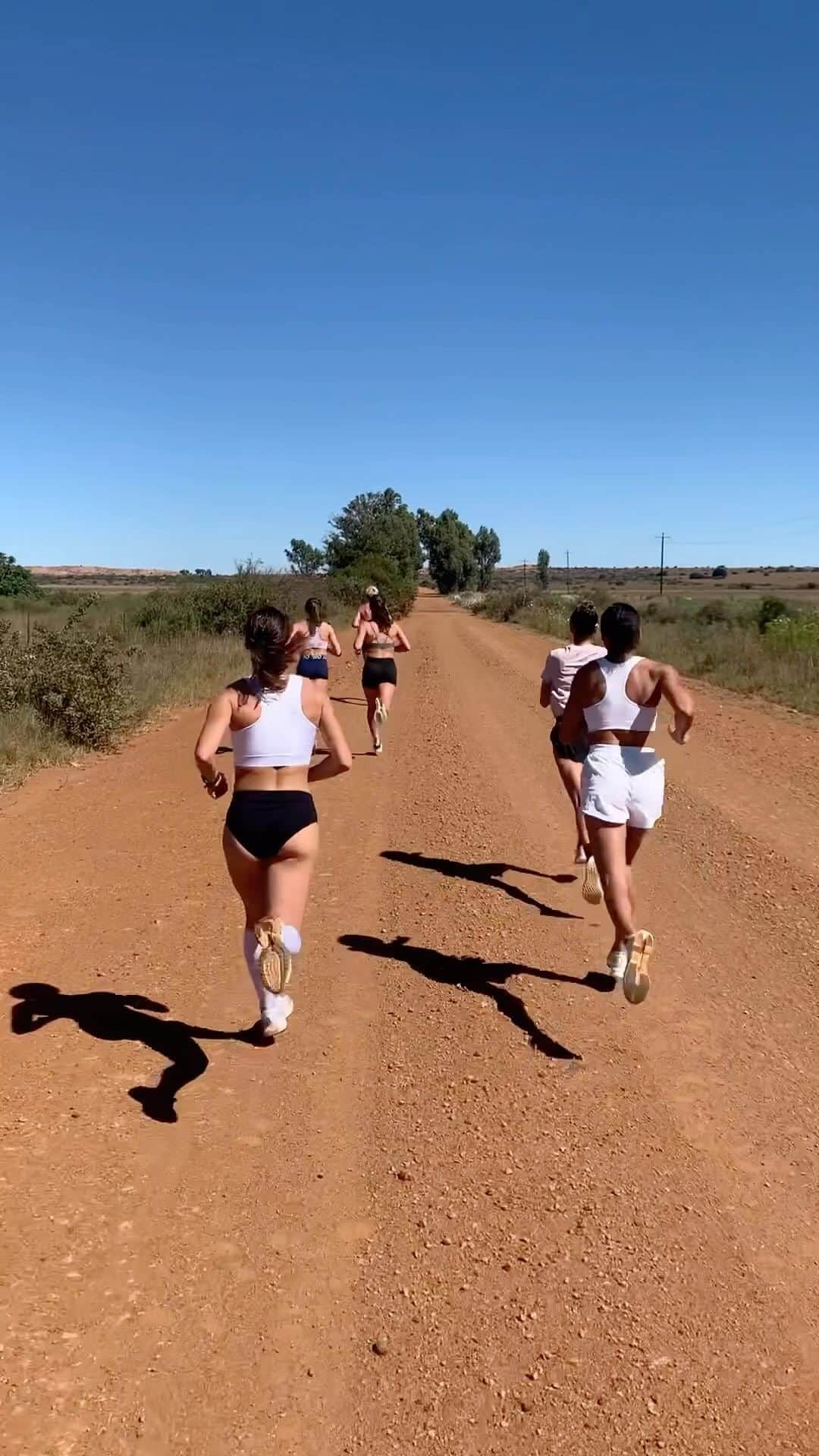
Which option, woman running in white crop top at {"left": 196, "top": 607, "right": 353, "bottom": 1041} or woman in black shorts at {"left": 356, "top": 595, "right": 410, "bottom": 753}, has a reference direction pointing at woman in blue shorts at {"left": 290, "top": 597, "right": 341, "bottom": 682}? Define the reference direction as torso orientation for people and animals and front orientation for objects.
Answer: the woman running in white crop top

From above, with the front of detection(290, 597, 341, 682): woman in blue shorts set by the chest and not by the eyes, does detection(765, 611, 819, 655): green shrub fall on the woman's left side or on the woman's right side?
on the woman's right side

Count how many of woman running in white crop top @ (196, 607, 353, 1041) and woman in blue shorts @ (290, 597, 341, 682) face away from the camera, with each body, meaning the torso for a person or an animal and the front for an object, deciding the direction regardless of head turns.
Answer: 2

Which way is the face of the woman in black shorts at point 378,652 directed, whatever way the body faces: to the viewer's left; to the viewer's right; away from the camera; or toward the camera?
away from the camera

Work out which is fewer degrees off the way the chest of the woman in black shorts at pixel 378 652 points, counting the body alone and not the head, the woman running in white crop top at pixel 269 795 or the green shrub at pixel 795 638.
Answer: the green shrub

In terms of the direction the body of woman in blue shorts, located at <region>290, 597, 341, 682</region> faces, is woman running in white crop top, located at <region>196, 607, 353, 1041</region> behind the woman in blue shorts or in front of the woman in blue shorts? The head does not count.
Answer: behind

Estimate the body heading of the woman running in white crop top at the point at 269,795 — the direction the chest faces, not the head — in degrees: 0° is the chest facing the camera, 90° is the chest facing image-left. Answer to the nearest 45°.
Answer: approximately 180°

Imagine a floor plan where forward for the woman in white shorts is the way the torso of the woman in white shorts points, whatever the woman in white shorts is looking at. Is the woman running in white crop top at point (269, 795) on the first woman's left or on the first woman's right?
on the first woman's left

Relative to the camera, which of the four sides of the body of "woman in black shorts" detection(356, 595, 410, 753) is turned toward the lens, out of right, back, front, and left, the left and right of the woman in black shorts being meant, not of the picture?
back

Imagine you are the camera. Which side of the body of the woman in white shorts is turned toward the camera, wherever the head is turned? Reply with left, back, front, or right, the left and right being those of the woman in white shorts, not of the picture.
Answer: back

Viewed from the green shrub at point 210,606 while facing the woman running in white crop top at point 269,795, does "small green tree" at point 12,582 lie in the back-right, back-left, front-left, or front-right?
back-right

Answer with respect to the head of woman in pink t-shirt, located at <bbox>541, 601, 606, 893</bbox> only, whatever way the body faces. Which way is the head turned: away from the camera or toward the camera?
away from the camera

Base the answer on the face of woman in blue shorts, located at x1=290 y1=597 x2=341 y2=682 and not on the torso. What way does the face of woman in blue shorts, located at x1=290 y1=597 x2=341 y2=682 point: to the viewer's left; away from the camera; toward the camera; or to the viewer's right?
away from the camera

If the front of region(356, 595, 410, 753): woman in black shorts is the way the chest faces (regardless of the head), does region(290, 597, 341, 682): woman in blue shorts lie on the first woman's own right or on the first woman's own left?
on the first woman's own left

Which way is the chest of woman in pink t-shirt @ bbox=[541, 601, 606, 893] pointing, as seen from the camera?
away from the camera
